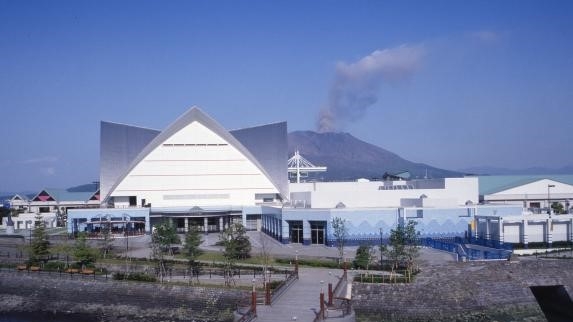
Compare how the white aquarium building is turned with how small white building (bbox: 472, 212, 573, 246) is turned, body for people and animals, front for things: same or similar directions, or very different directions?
same or similar directions

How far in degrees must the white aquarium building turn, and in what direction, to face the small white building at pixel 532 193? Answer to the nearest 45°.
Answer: approximately 90° to its left

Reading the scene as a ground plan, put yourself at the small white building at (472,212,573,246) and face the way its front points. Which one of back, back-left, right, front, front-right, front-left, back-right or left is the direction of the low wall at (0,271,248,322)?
front-right

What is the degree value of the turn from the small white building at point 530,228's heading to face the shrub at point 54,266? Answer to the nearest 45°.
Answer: approximately 45° to its right

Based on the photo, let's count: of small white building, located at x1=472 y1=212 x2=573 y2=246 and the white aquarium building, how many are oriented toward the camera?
2

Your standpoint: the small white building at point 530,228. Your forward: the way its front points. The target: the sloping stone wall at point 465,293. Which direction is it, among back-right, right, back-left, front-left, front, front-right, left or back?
front

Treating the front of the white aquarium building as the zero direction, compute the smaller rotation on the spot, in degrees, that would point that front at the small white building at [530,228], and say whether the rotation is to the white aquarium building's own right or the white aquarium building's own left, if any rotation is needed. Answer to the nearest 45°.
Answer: approximately 45° to the white aquarium building's own left

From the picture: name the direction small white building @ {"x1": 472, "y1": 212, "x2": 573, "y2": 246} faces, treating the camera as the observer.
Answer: facing the viewer

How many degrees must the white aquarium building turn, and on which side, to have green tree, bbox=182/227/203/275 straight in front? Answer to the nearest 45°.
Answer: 0° — it already faces it

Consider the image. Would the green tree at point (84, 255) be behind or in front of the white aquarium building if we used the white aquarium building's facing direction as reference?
in front

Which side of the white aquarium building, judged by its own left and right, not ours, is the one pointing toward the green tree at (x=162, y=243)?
front

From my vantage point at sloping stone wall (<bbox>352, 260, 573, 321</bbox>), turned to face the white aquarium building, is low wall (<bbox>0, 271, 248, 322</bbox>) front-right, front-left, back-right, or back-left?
front-left

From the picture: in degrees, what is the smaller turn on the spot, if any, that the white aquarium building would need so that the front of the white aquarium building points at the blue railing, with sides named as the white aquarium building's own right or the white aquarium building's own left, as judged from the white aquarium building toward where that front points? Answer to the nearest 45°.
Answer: approximately 45° to the white aquarium building's own left

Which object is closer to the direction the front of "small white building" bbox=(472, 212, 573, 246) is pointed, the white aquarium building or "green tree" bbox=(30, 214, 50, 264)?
the green tree

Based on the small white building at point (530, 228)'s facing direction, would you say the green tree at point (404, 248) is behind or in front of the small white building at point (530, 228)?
in front

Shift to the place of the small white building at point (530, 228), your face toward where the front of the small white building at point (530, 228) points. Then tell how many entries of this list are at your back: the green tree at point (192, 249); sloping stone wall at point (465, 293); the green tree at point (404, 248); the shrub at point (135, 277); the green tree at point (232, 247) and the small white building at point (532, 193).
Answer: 1

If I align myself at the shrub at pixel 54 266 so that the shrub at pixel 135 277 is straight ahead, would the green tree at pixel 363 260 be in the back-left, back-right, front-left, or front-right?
front-left
